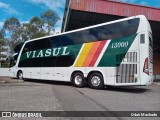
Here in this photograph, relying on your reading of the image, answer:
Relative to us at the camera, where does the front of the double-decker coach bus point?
facing away from the viewer and to the left of the viewer
